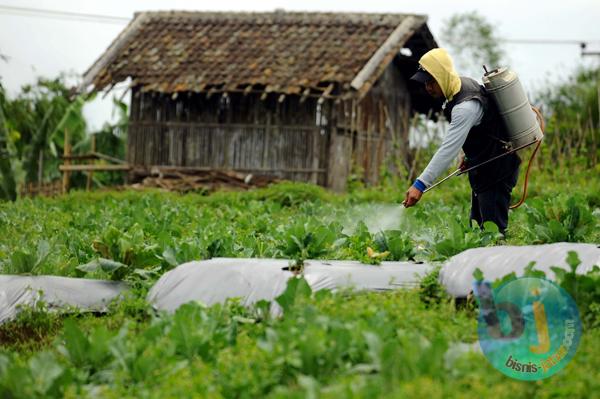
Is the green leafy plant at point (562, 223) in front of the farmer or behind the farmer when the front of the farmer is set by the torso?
behind

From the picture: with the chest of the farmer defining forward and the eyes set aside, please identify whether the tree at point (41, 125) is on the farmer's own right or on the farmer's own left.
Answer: on the farmer's own right

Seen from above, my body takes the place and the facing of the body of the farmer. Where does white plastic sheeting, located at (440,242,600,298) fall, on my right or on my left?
on my left

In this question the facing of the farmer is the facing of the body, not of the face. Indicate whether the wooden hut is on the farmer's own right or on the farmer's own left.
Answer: on the farmer's own right

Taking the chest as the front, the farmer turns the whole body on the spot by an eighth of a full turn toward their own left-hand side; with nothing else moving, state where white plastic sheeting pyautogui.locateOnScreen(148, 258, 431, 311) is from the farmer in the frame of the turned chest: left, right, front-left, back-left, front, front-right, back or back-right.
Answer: front

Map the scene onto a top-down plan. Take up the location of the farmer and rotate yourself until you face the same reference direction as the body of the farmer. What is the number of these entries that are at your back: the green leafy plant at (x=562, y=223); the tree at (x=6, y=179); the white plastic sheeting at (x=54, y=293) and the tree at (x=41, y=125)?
1

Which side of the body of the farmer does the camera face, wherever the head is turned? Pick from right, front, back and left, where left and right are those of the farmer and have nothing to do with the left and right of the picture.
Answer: left

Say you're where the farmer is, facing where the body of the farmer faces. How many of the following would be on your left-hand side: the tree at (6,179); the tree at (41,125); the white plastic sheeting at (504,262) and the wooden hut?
1

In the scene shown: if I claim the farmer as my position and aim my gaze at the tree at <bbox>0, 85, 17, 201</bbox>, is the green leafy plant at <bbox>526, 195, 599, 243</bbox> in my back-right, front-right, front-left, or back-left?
back-right
